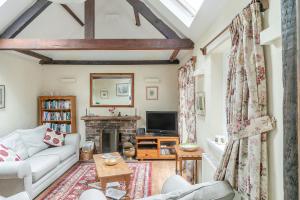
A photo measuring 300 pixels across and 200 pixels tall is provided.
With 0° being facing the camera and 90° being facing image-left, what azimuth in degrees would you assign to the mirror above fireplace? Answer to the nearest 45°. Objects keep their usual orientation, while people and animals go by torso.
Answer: approximately 0°

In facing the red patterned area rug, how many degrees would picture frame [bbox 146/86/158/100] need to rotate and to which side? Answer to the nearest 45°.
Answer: approximately 45° to its right

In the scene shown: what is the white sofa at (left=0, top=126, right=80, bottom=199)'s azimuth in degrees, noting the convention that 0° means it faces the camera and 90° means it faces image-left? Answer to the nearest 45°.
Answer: approximately 315°

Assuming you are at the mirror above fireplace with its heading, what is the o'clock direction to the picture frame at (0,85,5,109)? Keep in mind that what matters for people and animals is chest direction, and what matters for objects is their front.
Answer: The picture frame is roughly at 2 o'clock from the mirror above fireplace.

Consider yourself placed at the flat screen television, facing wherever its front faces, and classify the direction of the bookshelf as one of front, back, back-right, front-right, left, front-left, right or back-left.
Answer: right

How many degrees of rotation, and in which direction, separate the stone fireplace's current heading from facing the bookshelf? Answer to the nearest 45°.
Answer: approximately 90° to its right

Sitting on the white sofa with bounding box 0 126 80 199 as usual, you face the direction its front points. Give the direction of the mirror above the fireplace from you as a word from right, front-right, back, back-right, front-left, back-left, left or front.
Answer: left

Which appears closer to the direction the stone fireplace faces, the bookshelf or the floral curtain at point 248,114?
the floral curtain

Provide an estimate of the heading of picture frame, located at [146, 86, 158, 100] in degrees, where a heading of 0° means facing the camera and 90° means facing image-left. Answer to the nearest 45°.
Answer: approximately 0°

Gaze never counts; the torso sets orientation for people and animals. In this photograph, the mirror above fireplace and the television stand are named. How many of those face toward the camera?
2
